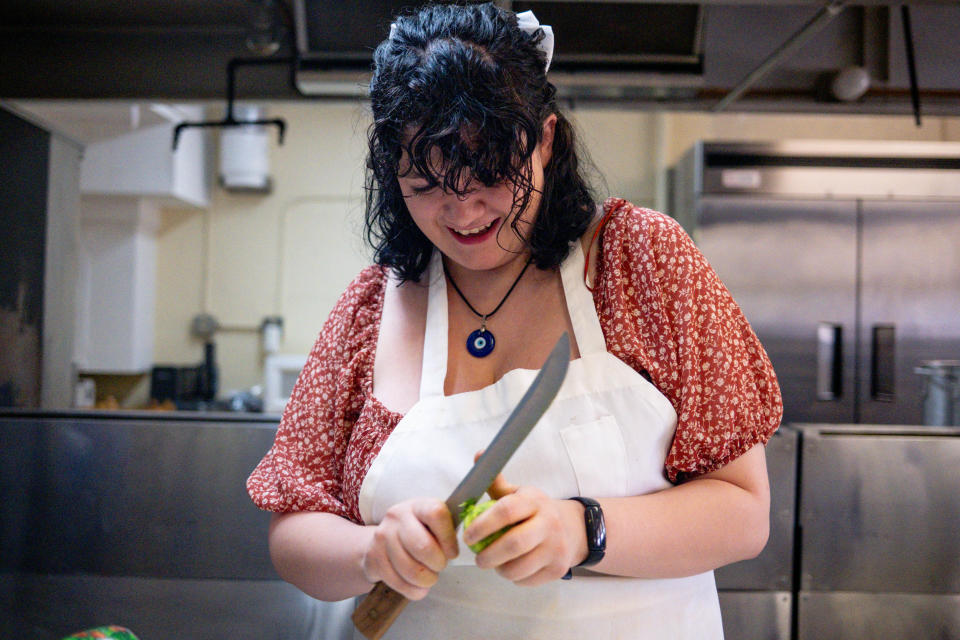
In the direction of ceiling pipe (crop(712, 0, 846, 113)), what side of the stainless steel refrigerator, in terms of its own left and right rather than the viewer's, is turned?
front

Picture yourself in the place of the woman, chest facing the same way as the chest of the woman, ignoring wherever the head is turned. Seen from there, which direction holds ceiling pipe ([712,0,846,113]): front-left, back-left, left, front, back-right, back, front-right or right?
back-left

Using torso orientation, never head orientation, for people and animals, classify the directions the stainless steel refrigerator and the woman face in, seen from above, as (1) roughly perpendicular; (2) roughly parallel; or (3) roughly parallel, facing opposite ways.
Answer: roughly parallel

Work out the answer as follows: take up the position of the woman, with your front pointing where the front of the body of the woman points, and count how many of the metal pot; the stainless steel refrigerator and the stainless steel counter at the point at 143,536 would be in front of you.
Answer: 0

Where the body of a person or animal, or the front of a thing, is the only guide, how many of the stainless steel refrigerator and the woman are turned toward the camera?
2

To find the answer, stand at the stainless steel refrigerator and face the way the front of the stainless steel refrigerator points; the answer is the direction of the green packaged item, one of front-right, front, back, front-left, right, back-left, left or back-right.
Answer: front

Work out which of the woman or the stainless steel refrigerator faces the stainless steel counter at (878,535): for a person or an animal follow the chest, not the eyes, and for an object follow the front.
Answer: the stainless steel refrigerator

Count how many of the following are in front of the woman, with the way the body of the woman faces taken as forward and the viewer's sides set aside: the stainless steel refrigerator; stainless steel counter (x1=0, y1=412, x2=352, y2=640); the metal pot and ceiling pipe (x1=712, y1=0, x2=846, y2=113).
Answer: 0

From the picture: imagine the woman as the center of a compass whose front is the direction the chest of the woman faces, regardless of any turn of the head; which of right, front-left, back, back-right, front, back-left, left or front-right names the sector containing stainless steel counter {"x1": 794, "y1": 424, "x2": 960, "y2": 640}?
back-left

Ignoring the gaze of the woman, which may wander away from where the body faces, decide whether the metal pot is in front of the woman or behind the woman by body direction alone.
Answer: behind

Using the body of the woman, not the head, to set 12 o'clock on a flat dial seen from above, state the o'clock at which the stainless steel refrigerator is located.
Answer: The stainless steel refrigerator is roughly at 7 o'clock from the woman.

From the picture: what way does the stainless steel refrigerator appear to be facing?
toward the camera

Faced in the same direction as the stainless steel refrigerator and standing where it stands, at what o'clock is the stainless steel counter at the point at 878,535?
The stainless steel counter is roughly at 12 o'clock from the stainless steel refrigerator.

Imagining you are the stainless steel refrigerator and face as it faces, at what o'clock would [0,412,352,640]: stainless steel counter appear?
The stainless steel counter is roughly at 1 o'clock from the stainless steel refrigerator.
